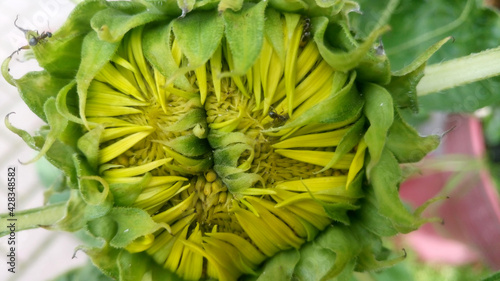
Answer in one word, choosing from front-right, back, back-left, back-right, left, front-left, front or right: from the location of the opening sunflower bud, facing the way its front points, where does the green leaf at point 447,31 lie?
back-left

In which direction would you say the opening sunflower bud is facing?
toward the camera
